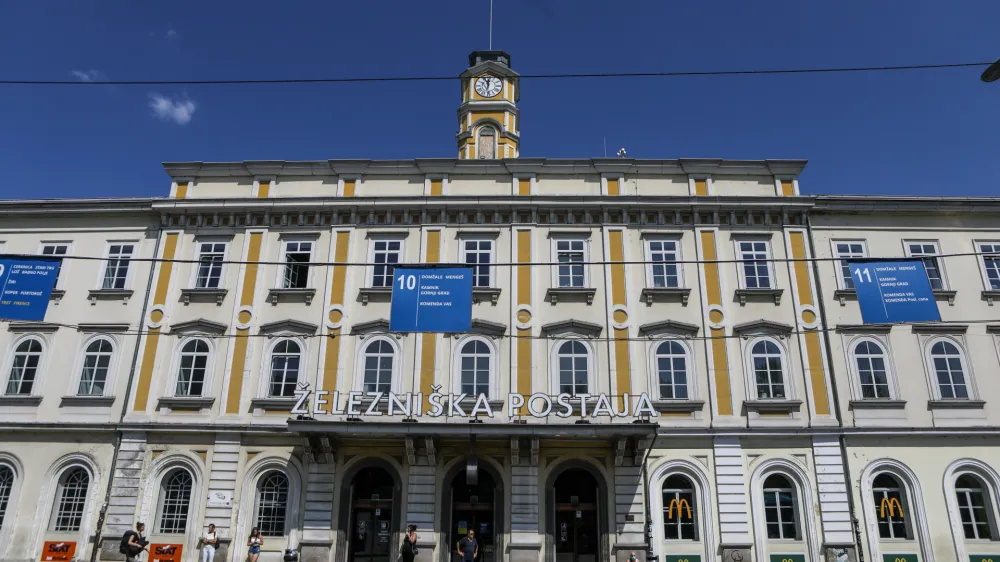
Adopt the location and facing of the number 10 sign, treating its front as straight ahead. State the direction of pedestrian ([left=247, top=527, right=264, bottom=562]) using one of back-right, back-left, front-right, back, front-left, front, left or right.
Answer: back-right

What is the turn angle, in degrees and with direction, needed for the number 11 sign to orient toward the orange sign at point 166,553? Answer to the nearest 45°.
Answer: approximately 90° to its right

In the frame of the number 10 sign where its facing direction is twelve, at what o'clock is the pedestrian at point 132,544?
The pedestrian is roughly at 4 o'clock from the number 10 sign.

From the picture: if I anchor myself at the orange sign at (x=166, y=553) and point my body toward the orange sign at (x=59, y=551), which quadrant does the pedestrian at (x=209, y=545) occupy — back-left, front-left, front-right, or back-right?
back-left

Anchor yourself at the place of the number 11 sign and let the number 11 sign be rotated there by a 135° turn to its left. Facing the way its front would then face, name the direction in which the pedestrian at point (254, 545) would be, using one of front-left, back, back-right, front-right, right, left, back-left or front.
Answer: back-left

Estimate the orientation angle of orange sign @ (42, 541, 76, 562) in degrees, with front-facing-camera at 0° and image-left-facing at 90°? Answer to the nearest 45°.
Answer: approximately 0°

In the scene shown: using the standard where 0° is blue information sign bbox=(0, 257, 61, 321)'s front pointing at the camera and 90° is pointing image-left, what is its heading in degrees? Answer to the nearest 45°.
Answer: approximately 0°
